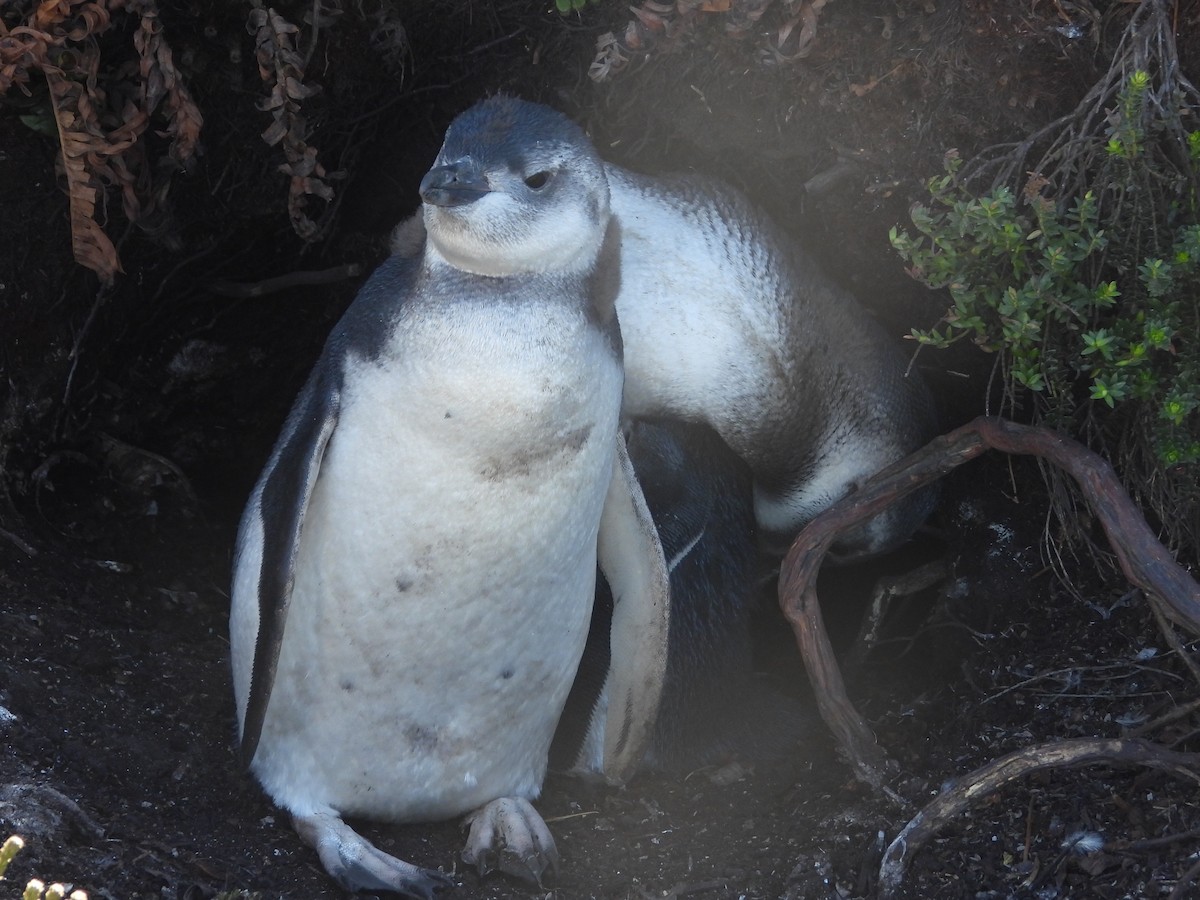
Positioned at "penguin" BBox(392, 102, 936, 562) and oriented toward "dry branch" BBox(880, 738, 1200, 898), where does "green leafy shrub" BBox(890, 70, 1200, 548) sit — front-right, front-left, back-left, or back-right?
front-left

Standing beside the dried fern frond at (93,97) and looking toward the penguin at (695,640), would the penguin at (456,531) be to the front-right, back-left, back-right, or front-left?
front-right

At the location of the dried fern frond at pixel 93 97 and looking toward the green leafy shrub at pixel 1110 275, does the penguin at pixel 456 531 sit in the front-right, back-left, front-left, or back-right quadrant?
front-right

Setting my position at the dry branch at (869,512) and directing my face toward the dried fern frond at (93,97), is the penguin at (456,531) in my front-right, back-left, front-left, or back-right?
front-left
